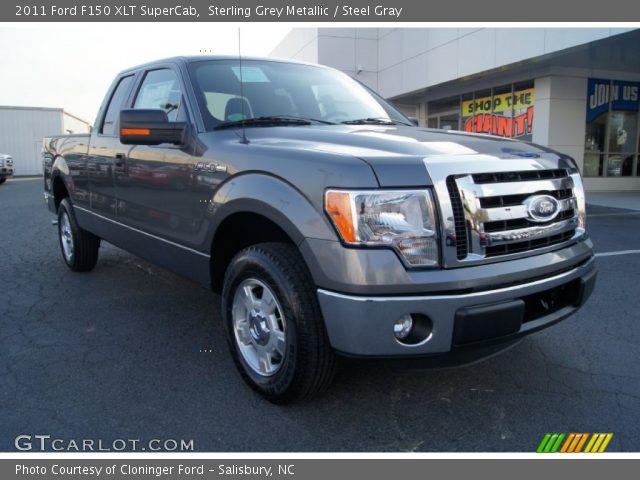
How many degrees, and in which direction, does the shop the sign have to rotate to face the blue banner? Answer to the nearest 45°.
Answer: approximately 135° to its left

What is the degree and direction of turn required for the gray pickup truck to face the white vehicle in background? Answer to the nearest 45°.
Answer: approximately 180°

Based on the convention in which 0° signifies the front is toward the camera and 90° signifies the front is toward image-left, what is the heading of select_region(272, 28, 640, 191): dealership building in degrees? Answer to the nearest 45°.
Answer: approximately 45°

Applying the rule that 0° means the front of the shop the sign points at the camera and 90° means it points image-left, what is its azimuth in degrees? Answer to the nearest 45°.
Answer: approximately 45°

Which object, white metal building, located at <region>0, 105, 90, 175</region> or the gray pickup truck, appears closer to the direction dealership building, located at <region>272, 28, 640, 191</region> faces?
the gray pickup truck

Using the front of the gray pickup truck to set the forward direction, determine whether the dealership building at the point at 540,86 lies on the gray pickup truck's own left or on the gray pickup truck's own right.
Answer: on the gray pickup truck's own left

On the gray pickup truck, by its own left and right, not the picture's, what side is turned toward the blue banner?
left

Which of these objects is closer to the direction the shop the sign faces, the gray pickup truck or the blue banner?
the gray pickup truck
